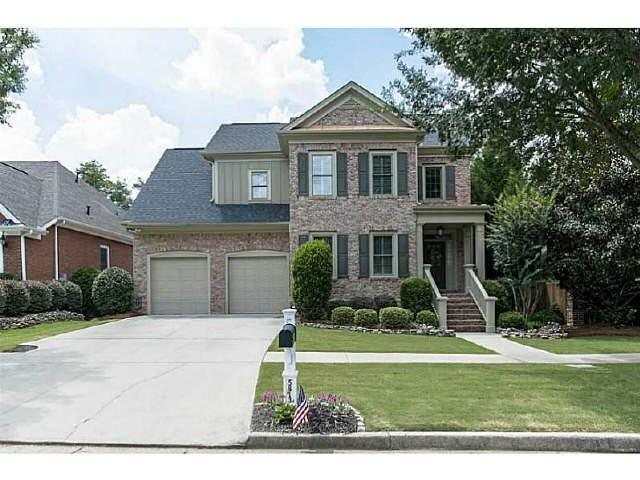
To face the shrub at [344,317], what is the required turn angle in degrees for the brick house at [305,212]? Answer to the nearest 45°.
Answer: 0° — it already faces it

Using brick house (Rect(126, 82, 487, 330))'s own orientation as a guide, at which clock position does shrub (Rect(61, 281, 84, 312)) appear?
The shrub is roughly at 3 o'clock from the brick house.

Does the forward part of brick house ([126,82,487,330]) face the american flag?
yes

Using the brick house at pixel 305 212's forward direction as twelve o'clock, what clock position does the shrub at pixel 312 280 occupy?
The shrub is roughly at 12 o'clock from the brick house.

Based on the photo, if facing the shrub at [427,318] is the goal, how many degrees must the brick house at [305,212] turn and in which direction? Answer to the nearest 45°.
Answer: approximately 45° to its left

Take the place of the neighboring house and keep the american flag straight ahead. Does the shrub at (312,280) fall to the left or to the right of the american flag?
left

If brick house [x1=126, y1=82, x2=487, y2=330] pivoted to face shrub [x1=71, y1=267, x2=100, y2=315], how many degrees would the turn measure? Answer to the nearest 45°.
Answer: approximately 90° to its right

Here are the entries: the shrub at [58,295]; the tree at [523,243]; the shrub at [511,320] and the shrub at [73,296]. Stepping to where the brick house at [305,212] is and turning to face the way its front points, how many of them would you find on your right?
2

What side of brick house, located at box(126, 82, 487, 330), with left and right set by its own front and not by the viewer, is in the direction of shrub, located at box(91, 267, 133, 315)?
right

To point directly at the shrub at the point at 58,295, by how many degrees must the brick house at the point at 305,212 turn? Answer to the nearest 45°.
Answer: approximately 90° to its right

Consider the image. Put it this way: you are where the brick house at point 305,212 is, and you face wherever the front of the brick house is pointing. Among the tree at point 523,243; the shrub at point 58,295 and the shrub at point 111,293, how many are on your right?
2

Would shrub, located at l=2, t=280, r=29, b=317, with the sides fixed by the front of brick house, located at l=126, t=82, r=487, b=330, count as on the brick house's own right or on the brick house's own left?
on the brick house's own right

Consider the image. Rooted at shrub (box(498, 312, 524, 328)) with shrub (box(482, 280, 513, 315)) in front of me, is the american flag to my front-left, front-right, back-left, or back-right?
back-left

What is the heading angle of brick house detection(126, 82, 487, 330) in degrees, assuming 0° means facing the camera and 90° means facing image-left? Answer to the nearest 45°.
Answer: approximately 0°
